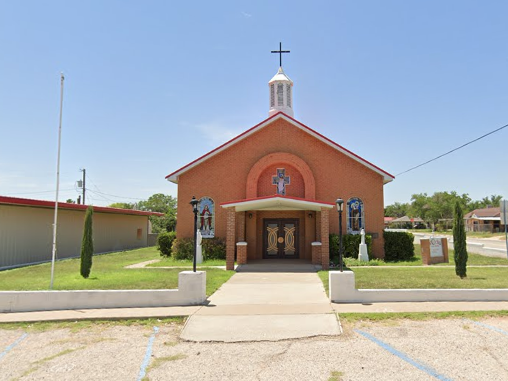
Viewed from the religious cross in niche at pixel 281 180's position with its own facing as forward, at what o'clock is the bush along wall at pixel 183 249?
The bush along wall is roughly at 3 o'clock from the religious cross in niche.

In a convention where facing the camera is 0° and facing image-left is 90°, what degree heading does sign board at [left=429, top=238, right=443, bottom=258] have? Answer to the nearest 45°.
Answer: approximately 0°

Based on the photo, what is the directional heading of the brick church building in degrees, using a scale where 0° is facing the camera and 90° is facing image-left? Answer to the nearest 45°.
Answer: approximately 0°

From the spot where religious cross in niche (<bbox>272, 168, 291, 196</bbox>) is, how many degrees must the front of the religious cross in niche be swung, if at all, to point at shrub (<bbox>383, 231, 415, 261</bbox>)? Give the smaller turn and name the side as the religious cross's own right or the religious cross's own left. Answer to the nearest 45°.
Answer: approximately 90° to the religious cross's own left

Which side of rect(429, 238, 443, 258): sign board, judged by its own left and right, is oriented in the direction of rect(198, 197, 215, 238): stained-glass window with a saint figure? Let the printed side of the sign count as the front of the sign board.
right

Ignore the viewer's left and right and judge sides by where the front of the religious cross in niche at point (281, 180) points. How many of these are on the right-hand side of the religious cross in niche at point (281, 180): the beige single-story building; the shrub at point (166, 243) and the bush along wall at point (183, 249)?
3
